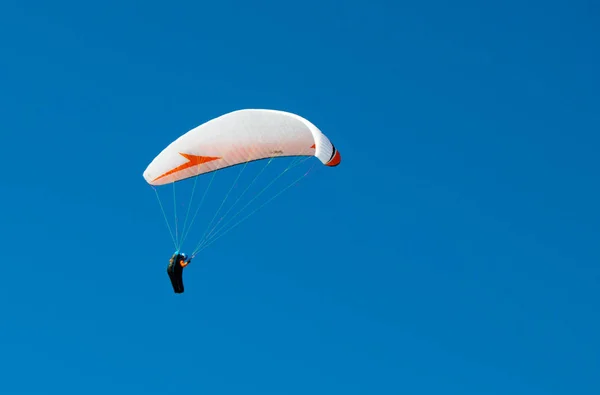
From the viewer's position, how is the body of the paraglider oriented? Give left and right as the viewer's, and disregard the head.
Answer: facing away from the viewer and to the right of the viewer
